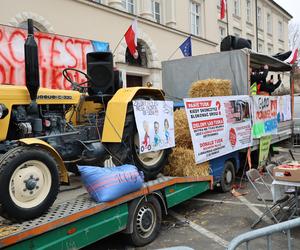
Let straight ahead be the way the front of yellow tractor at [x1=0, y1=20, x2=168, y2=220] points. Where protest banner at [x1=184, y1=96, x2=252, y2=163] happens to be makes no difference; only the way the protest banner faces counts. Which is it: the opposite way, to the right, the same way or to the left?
to the left

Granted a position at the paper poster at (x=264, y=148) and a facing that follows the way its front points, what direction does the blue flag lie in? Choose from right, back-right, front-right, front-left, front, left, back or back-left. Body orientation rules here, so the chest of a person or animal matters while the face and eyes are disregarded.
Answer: back

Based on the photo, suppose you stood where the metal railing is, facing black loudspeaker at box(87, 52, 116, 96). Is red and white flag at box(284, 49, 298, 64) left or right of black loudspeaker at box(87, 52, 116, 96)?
right

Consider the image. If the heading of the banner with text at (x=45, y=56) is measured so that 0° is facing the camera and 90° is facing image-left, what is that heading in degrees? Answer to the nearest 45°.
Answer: approximately 315°

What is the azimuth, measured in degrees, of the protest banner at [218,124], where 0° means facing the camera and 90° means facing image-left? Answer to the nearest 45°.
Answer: approximately 315°

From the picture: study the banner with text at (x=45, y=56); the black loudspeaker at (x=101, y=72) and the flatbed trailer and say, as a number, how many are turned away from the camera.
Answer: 0

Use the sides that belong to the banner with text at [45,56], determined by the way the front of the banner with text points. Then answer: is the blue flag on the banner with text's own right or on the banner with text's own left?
on the banner with text's own left

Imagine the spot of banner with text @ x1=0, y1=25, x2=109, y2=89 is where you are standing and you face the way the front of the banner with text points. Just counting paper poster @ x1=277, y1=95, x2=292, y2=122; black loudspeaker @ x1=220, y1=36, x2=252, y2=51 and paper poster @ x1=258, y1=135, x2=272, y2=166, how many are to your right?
0

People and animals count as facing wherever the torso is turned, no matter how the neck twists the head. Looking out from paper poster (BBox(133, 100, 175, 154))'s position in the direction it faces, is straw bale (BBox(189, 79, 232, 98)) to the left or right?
on its left

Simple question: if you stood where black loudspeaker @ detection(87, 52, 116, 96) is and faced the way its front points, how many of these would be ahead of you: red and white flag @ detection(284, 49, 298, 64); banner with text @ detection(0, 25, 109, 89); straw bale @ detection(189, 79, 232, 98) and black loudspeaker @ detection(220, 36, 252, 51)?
0

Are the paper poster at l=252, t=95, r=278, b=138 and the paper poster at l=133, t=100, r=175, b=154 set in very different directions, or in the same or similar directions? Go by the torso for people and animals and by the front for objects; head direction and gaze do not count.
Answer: same or similar directions

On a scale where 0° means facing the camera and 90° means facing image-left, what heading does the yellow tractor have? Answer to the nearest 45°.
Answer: approximately 45°

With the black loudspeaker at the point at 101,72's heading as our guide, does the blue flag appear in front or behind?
behind

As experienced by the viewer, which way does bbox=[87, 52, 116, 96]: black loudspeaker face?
facing the viewer

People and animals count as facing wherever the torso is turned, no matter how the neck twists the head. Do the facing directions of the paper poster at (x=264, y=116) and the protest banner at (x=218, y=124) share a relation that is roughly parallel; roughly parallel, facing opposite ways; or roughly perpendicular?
roughly parallel
